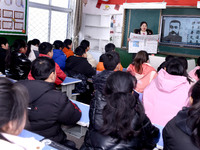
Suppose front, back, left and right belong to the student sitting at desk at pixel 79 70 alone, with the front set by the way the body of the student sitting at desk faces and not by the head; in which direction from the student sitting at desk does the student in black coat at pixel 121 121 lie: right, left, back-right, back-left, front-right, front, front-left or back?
back-right

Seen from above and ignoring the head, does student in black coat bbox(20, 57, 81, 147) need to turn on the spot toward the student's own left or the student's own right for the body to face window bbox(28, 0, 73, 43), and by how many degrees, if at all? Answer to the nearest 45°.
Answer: approximately 45° to the student's own left

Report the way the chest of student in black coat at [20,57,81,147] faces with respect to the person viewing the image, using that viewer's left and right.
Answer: facing away from the viewer and to the right of the viewer

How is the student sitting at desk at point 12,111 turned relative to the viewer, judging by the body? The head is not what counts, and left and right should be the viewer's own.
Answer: facing away from the viewer and to the right of the viewer

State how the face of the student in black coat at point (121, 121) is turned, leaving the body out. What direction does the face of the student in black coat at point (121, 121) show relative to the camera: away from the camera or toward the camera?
away from the camera

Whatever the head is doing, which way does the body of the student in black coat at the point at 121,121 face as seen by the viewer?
away from the camera
